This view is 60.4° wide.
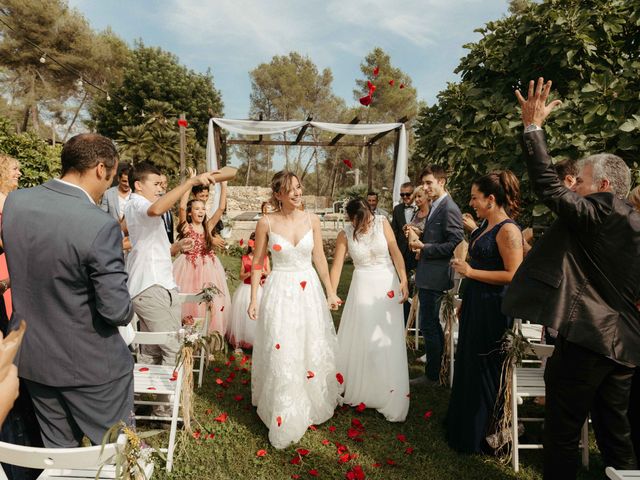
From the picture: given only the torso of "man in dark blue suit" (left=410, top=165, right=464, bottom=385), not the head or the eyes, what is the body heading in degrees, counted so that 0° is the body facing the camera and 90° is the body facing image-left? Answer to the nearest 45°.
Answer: approximately 90°

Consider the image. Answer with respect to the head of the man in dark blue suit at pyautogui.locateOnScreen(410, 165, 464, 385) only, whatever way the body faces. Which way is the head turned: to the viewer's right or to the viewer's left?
to the viewer's left

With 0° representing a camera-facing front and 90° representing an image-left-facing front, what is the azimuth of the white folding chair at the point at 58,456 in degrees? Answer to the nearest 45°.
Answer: approximately 180°

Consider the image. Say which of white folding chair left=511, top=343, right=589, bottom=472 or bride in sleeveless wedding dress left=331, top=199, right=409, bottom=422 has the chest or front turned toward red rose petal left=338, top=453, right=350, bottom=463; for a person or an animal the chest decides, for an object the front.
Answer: the bride in sleeveless wedding dress

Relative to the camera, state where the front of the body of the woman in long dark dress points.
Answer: to the viewer's left

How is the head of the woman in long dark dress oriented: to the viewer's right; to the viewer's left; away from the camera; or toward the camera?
to the viewer's left

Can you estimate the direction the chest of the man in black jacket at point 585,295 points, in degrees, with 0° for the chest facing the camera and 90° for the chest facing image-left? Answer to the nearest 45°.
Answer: approximately 135°

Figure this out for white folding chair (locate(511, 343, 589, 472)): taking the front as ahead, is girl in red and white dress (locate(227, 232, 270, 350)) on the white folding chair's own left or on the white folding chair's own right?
on the white folding chair's own left

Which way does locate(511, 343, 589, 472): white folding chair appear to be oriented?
away from the camera

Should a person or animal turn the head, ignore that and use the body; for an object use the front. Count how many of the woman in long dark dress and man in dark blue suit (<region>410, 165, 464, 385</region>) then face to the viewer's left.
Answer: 2

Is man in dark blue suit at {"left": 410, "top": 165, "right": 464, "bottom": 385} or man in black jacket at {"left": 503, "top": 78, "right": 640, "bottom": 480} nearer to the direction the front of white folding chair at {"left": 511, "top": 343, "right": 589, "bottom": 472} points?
the man in dark blue suit
